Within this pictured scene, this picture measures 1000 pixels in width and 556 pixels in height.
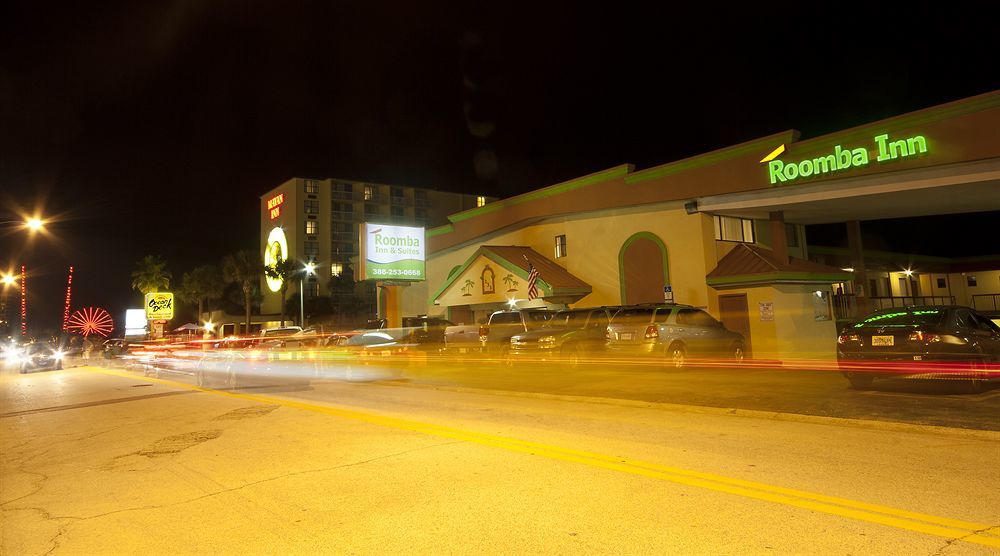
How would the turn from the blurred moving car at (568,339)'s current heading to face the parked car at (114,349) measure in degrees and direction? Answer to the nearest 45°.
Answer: approximately 90° to its right

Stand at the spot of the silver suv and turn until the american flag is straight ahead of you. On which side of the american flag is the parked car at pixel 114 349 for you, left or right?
left

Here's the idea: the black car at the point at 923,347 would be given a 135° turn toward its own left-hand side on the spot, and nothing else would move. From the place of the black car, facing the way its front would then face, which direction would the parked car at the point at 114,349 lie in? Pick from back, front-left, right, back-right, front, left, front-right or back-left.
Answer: front

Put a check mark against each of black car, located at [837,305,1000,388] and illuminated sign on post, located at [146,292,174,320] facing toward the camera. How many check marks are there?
1

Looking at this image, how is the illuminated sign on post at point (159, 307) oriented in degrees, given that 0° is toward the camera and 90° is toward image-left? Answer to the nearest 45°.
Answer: approximately 0°

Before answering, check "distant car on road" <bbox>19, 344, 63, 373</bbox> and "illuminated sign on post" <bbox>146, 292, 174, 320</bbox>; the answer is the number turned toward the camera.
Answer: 2

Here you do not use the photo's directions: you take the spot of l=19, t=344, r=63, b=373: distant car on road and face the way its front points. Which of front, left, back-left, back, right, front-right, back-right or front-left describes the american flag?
front-left

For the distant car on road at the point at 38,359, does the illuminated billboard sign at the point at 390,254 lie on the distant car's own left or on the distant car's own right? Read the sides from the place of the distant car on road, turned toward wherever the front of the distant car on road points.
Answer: on the distant car's own left
